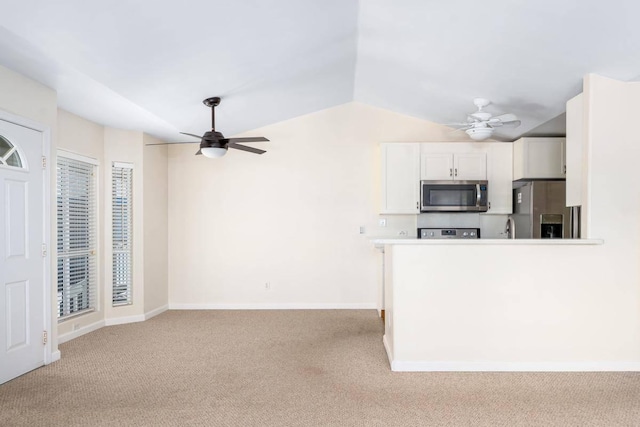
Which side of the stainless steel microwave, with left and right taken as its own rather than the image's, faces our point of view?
front

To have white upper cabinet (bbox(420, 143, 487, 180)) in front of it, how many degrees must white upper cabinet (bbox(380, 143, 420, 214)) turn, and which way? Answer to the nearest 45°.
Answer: approximately 90° to its left

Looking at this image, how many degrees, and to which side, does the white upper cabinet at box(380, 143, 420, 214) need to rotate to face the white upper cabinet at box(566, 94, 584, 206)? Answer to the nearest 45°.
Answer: approximately 45° to its left

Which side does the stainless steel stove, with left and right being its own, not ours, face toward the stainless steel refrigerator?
left

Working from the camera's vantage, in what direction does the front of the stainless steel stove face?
facing the viewer

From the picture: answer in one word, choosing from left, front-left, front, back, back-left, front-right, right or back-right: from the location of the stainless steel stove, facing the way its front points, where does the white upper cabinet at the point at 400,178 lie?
front-right

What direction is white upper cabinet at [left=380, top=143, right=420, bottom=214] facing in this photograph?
toward the camera

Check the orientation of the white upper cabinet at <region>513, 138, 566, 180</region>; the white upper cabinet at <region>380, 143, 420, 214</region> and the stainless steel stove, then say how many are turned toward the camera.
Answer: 3

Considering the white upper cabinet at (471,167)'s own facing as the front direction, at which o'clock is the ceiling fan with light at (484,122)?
The ceiling fan with light is roughly at 12 o'clock from the white upper cabinet.

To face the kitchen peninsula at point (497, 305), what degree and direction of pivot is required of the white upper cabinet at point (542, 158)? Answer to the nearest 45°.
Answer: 0° — it already faces it

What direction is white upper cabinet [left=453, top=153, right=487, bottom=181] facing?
toward the camera
